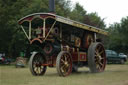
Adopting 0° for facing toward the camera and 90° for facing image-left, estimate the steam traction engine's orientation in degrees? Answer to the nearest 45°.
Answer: approximately 45°
